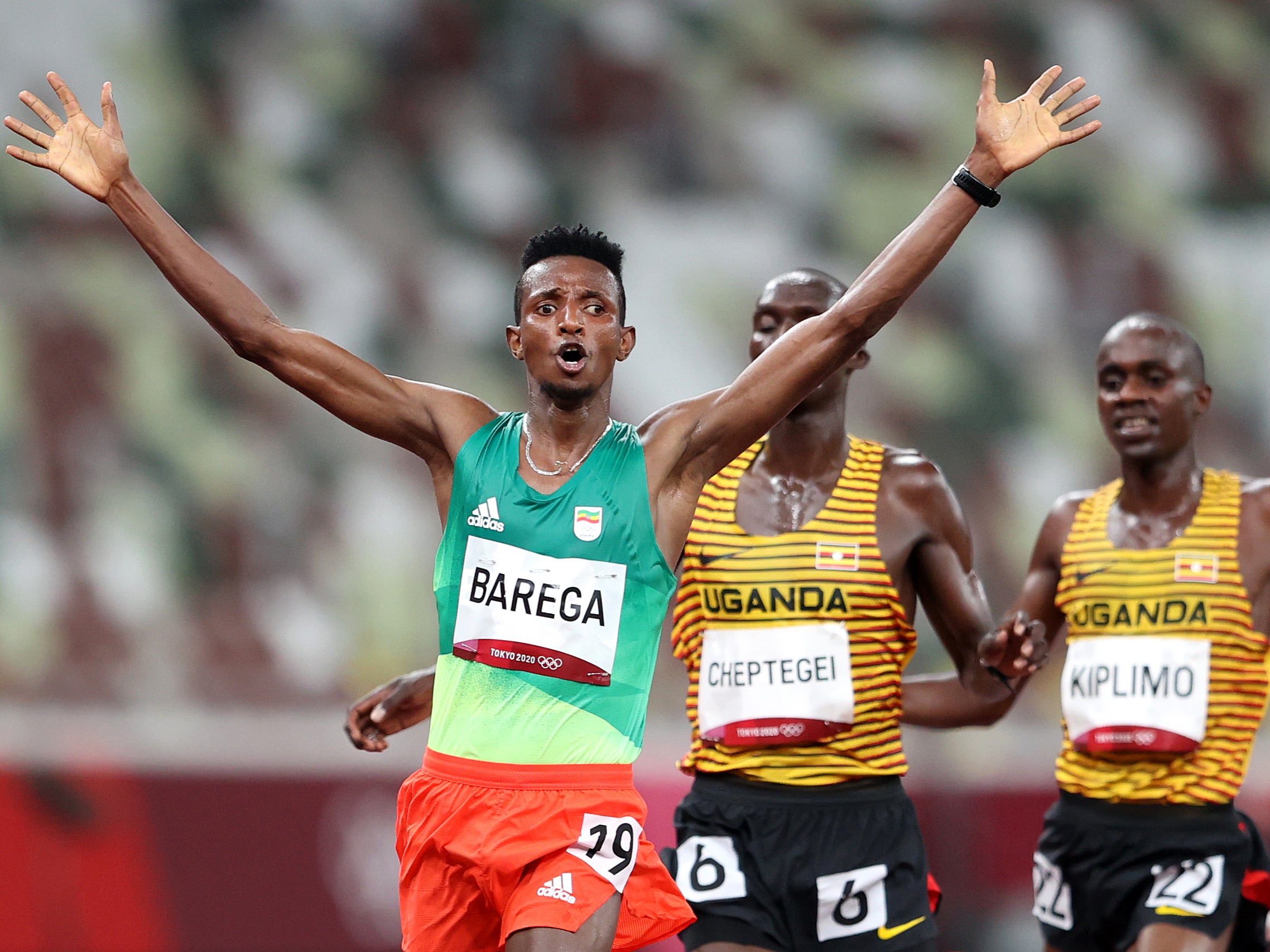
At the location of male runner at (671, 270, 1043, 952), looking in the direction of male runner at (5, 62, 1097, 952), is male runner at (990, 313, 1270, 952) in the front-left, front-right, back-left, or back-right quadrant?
back-left

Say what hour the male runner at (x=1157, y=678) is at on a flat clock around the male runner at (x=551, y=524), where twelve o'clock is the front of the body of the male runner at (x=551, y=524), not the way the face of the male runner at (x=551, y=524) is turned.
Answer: the male runner at (x=1157, y=678) is roughly at 8 o'clock from the male runner at (x=551, y=524).

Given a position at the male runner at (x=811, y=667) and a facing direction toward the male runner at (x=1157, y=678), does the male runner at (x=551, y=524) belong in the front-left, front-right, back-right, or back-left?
back-right

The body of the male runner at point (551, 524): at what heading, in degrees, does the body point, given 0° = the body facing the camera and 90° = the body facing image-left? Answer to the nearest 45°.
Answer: approximately 0°

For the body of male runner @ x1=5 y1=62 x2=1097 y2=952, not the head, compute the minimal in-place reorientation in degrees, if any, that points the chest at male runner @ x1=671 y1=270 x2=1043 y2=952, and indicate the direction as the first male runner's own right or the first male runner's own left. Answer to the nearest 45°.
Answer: approximately 135° to the first male runner's own left
